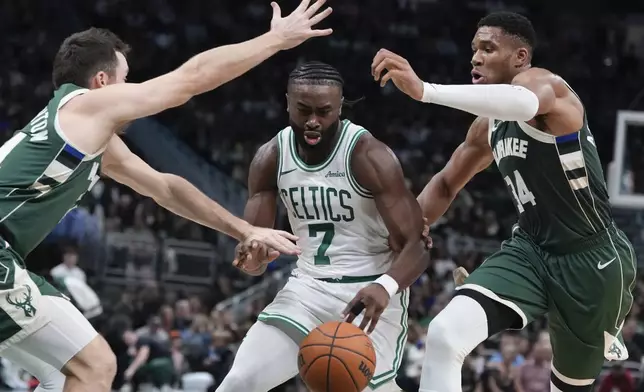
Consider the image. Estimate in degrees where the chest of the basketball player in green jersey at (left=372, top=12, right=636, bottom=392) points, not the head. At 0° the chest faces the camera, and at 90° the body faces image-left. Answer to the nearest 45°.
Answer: approximately 45°

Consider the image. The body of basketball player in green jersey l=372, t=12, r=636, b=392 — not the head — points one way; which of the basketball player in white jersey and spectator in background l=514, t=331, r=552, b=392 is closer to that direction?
the basketball player in white jersey

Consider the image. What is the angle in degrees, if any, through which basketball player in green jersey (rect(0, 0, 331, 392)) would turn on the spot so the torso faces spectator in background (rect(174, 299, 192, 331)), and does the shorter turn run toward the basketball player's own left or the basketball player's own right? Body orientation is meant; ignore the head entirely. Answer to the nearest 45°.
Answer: approximately 90° to the basketball player's own left

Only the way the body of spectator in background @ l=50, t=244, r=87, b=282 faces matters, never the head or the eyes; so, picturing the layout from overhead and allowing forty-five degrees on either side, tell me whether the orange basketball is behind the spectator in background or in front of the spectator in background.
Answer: in front

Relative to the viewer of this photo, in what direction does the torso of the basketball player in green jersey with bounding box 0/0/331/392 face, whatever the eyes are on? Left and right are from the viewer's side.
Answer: facing to the right of the viewer

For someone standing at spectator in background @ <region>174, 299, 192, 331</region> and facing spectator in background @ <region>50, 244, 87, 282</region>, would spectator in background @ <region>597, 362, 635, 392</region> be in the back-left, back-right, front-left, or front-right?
back-left

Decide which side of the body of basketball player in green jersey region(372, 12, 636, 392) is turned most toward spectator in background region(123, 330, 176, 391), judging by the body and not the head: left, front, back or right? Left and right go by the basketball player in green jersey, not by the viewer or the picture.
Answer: right

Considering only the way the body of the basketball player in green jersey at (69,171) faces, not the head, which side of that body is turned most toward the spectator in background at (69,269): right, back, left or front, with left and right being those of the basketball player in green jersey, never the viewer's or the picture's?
left

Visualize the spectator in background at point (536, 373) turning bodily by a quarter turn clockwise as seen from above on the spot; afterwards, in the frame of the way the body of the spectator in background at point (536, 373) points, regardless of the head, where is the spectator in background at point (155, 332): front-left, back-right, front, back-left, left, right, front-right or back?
front

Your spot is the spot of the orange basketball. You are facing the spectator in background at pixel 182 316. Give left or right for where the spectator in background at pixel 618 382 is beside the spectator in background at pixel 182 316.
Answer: right

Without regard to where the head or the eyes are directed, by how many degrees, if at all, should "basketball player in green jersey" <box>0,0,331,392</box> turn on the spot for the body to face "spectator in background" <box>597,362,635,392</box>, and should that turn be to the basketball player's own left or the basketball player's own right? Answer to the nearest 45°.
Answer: approximately 45° to the basketball player's own left

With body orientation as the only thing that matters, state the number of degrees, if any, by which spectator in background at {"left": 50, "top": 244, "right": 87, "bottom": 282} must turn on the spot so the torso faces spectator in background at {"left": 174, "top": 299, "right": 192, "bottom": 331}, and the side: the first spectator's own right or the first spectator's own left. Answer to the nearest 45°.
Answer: approximately 90° to the first spectator's own left

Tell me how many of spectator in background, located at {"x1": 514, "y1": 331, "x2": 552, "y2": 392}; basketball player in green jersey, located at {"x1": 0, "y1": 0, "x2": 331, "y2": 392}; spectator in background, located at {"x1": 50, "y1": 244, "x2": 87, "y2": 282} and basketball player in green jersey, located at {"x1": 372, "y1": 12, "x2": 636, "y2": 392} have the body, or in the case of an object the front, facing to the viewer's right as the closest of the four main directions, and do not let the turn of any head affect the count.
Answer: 1
